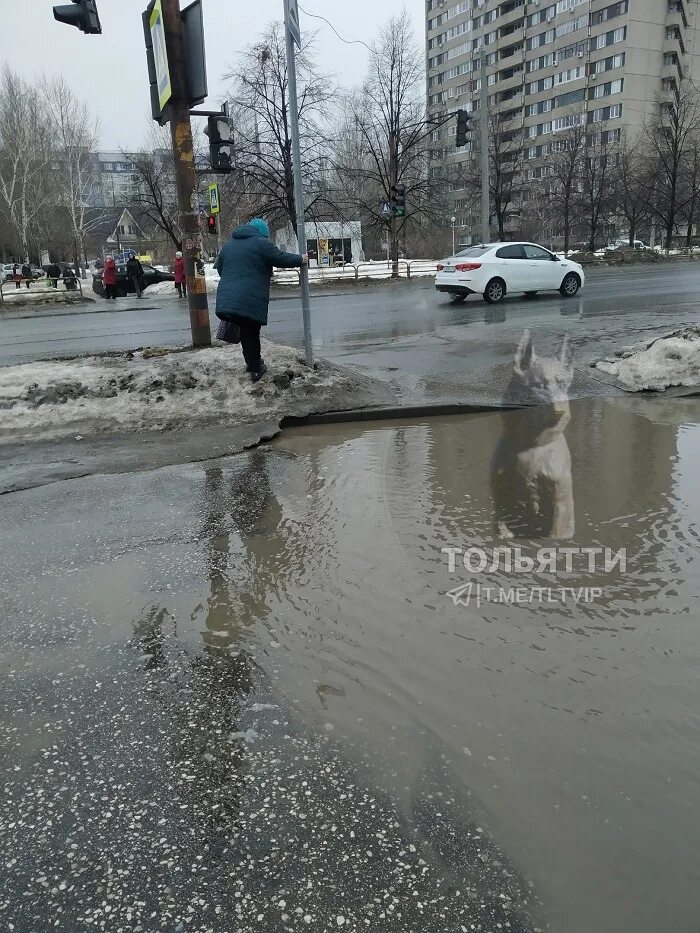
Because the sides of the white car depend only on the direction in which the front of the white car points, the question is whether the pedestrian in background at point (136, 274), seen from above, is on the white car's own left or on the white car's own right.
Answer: on the white car's own left

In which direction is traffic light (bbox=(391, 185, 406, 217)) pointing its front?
toward the camera

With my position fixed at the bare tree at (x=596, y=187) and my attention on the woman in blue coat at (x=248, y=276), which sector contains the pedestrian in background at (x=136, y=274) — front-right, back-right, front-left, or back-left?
front-right

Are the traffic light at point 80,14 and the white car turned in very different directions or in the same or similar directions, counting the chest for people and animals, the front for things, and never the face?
very different directions

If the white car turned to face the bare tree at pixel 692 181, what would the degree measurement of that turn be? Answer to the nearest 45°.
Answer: approximately 45° to its left

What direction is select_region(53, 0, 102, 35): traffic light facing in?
to the viewer's left

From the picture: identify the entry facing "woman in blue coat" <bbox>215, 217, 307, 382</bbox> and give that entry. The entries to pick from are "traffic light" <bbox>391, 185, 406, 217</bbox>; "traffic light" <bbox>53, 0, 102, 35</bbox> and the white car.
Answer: "traffic light" <bbox>391, 185, 406, 217</bbox>

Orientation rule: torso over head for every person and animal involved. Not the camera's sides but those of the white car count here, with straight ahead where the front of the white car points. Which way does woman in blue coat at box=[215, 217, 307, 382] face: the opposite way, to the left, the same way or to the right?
the same way

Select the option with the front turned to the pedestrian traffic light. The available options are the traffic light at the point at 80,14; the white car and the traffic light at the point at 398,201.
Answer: the traffic light at the point at 398,201

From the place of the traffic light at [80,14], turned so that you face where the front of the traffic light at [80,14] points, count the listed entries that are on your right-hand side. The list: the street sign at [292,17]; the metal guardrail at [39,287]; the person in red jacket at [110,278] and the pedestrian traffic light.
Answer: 2

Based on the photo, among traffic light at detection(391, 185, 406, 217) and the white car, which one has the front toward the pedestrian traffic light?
the traffic light

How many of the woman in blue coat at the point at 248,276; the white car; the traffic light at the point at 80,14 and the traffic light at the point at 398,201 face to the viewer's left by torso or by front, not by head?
1

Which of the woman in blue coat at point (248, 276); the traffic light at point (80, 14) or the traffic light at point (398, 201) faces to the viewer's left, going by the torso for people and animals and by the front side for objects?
the traffic light at point (80, 14)

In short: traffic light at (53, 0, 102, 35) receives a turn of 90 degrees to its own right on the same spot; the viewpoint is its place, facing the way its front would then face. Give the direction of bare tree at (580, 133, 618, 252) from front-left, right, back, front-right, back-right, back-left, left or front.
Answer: front-right

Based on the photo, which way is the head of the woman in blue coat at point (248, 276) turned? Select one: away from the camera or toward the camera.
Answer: away from the camera

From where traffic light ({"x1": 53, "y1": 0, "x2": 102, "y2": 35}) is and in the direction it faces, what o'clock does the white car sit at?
The white car is roughly at 5 o'clock from the traffic light.
